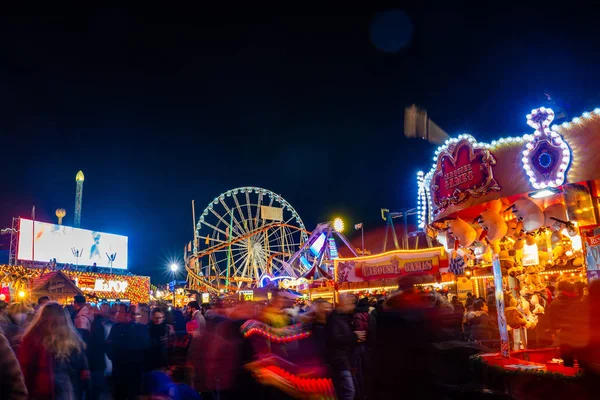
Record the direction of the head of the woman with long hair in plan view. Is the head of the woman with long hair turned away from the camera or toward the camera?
away from the camera

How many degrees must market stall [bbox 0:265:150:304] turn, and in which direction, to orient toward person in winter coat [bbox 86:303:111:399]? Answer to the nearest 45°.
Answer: approximately 45° to its right

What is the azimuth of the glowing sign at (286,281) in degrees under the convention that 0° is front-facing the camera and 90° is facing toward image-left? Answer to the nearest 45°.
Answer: approximately 0°

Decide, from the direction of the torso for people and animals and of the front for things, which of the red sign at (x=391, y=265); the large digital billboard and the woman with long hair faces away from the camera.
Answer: the woman with long hair

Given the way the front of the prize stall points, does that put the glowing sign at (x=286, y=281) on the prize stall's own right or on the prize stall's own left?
on the prize stall's own right

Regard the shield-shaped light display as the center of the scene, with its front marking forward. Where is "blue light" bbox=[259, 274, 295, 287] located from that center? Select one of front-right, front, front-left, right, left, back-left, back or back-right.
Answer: right

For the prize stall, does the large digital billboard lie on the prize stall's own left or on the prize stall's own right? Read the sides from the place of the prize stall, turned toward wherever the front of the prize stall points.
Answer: on the prize stall's own right

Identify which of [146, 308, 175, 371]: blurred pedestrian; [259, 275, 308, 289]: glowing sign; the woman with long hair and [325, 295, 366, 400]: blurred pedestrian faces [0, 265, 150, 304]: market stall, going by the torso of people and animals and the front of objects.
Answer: the woman with long hair

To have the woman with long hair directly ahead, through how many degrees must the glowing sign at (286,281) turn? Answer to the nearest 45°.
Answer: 0° — it already faces them

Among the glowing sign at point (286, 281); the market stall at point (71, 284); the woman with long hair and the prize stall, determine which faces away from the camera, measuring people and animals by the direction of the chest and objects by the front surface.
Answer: the woman with long hair

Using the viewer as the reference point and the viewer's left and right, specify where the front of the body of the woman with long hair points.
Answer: facing away from the viewer

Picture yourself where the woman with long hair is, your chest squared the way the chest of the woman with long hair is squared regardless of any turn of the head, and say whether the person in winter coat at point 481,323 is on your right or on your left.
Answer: on your right
